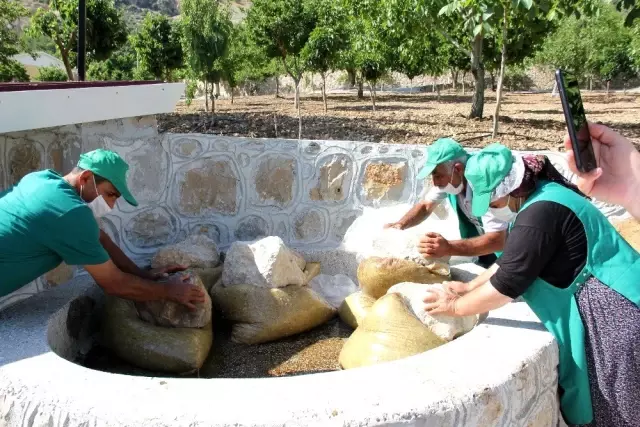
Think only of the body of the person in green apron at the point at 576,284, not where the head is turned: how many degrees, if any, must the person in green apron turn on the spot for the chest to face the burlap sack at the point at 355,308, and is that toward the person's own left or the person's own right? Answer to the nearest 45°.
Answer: approximately 45° to the person's own right

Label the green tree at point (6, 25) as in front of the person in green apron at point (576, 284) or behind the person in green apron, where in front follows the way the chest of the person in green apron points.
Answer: in front

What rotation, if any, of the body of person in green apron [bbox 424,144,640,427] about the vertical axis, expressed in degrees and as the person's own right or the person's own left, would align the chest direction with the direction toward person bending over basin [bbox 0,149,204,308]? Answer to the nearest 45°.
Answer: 0° — they already face them

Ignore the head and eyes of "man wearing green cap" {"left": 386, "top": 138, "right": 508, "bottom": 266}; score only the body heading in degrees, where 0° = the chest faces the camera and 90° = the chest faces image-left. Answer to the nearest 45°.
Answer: approximately 45°

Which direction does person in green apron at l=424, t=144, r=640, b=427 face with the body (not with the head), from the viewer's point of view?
to the viewer's left

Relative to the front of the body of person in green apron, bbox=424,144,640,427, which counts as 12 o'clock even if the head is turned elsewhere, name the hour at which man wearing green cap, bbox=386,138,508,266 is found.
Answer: The man wearing green cap is roughly at 2 o'clock from the person in green apron.

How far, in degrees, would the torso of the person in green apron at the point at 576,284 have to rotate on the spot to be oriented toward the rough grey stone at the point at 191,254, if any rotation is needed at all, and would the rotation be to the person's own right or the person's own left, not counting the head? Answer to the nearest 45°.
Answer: approximately 45° to the person's own right
